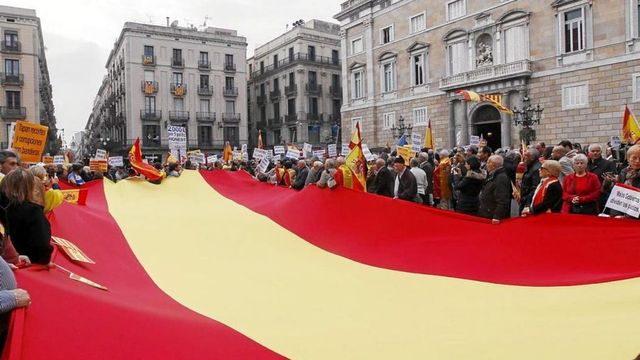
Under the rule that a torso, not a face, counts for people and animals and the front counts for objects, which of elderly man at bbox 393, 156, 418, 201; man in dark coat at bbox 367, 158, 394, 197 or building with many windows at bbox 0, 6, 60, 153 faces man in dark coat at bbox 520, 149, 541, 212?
the building with many windows

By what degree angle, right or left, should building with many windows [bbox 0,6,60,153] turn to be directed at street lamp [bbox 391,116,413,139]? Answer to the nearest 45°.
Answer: approximately 45° to its left

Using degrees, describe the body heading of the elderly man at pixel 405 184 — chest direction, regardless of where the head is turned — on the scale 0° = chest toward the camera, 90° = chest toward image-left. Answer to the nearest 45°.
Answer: approximately 45°

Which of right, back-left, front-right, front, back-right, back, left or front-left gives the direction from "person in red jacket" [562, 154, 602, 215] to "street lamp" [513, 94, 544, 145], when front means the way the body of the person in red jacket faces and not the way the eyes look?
back

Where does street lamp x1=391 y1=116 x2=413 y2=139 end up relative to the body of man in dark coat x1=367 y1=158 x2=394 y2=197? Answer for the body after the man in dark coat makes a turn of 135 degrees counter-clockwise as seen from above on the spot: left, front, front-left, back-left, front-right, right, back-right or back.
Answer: left

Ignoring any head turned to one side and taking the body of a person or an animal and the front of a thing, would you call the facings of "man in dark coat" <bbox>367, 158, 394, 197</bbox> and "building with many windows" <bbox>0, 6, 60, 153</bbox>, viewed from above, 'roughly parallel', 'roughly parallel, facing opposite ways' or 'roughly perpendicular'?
roughly perpendicular

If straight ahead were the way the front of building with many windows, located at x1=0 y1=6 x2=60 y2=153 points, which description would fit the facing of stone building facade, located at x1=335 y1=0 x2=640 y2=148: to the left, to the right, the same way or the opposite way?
to the right

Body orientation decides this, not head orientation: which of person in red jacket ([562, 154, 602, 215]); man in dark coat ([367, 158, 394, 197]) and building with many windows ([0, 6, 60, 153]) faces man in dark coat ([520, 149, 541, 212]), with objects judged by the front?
the building with many windows

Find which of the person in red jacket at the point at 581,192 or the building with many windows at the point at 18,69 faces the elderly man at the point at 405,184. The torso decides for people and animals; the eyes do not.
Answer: the building with many windows

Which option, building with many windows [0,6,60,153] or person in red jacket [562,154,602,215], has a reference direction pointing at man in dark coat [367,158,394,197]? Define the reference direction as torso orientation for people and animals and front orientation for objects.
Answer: the building with many windows

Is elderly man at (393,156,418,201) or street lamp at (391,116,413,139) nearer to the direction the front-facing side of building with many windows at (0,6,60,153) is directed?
the elderly man

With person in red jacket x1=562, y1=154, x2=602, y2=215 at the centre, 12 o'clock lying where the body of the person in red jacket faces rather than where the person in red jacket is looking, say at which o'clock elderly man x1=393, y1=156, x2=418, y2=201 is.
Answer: The elderly man is roughly at 4 o'clock from the person in red jacket.
